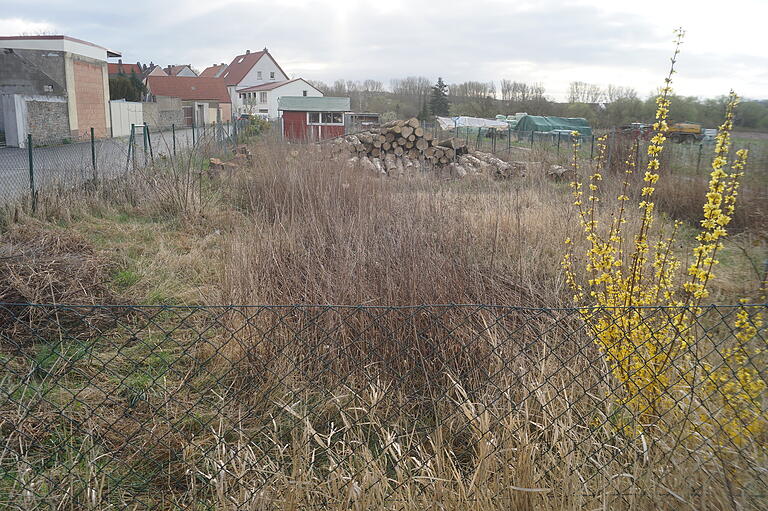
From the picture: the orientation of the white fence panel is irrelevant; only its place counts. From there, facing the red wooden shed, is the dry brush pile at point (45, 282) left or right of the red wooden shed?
right

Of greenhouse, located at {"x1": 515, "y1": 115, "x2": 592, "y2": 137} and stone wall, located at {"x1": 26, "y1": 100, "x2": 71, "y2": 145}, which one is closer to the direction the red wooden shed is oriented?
the stone wall

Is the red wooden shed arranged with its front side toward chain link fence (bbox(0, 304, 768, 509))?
yes

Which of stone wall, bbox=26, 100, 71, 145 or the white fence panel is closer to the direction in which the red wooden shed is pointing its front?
the stone wall

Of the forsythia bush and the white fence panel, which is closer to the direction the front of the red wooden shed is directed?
the forsythia bush

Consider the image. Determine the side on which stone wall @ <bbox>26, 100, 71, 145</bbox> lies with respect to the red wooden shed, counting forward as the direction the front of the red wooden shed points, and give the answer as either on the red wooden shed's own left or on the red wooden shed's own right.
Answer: on the red wooden shed's own right

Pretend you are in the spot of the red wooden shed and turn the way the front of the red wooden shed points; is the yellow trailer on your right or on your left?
on your left

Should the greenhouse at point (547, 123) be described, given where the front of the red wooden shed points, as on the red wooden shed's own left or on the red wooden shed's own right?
on the red wooden shed's own left

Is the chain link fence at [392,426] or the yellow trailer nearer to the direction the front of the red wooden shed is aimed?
the chain link fence

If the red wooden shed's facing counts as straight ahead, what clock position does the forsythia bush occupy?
The forsythia bush is roughly at 12 o'clock from the red wooden shed.

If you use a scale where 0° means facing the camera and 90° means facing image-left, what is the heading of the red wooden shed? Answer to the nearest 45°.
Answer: approximately 0°
